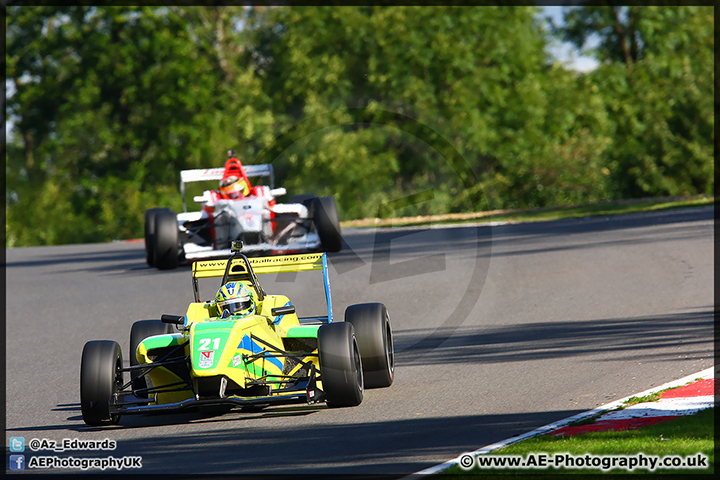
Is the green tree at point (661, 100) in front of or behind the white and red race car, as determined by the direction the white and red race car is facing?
behind

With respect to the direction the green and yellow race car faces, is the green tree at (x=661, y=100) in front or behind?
behind

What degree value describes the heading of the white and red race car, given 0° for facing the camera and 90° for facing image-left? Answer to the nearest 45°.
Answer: approximately 0°

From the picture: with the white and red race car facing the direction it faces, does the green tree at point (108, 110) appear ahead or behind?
behind

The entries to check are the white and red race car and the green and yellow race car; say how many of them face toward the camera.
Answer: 2

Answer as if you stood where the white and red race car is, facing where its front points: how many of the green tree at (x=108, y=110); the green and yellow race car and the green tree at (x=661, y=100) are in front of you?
1

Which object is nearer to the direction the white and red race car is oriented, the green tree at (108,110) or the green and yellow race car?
the green and yellow race car

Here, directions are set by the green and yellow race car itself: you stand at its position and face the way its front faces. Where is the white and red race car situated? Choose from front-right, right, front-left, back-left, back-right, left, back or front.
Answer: back

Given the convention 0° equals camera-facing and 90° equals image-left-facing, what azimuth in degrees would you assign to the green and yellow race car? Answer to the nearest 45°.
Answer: approximately 0°

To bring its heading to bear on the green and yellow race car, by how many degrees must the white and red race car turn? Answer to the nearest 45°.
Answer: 0° — it already faces it
